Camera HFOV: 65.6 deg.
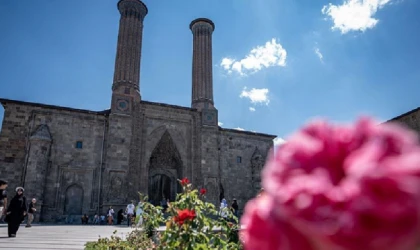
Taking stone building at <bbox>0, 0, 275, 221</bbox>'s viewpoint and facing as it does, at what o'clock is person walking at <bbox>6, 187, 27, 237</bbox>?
The person walking is roughly at 2 o'clock from the stone building.

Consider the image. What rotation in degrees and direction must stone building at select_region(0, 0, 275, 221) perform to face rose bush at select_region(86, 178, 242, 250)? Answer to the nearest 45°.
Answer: approximately 45° to its right

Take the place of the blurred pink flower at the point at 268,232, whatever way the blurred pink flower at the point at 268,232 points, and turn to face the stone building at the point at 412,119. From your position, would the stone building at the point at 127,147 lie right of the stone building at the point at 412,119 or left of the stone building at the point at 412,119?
left

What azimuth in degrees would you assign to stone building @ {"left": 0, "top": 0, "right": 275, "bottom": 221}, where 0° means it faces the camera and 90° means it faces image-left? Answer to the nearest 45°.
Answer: approximately 315°
